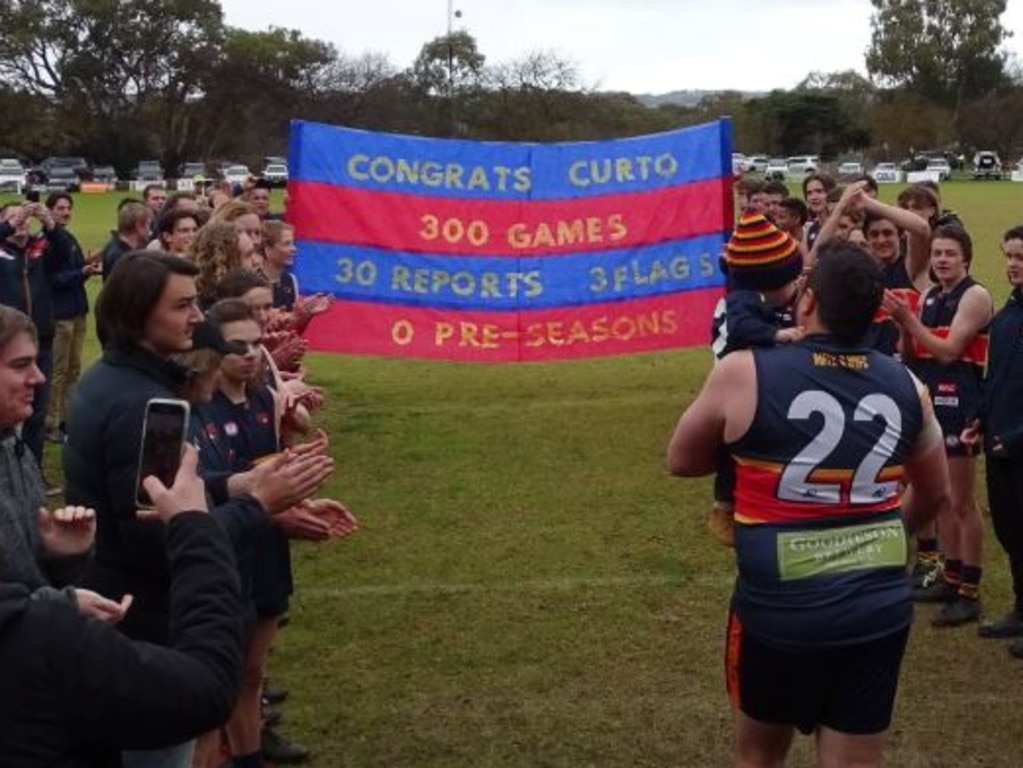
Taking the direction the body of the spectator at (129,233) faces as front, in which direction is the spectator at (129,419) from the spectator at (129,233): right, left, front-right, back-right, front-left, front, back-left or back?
right

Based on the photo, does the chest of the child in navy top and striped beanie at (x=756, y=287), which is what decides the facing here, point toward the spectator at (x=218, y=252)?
no

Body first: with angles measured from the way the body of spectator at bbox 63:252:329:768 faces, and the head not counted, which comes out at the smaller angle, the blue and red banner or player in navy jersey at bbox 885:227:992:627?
the player in navy jersey

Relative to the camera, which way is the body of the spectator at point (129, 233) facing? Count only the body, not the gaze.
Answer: to the viewer's right

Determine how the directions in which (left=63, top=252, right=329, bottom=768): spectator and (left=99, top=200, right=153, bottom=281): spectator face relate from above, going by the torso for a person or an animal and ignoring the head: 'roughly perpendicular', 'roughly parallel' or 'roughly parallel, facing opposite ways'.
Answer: roughly parallel

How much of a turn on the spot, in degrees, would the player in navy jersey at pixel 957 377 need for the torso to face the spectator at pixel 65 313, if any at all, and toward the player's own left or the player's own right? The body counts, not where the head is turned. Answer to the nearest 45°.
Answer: approximately 45° to the player's own right

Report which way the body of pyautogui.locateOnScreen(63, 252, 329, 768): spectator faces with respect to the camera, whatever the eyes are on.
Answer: to the viewer's right

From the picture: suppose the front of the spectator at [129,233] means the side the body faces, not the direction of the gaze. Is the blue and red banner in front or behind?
in front

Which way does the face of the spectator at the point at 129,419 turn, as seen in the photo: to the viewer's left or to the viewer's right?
to the viewer's right

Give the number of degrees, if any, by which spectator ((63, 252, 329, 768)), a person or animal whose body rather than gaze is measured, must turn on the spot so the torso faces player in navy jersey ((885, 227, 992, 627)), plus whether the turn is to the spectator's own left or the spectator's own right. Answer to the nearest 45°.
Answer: approximately 45° to the spectator's own left

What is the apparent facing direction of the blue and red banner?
toward the camera

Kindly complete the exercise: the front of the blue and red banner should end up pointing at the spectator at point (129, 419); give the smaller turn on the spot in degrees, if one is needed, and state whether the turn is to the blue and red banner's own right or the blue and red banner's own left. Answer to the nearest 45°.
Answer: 0° — it already faces them

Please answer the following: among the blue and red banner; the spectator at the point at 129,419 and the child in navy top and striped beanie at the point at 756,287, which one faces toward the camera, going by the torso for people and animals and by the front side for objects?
the blue and red banner

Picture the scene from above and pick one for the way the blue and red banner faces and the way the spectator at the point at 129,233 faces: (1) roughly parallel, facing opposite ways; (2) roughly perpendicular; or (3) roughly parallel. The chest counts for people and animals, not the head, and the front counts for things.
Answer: roughly perpendicular
